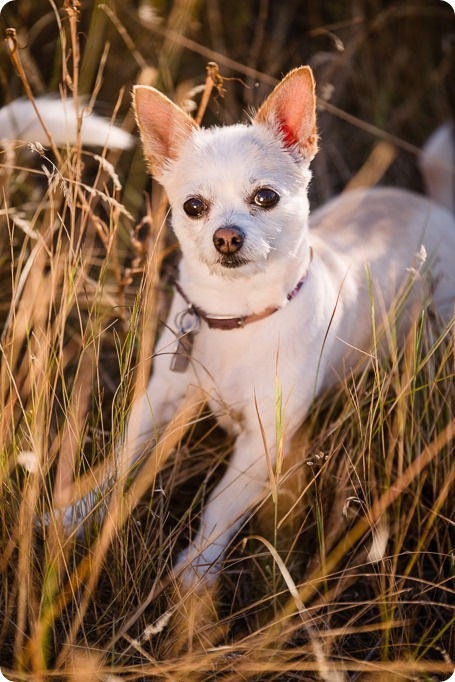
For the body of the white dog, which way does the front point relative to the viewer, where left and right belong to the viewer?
facing the viewer and to the left of the viewer
